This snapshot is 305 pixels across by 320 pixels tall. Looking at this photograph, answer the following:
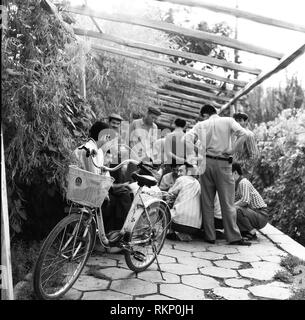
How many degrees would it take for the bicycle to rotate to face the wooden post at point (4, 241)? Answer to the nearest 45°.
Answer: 0° — it already faces it

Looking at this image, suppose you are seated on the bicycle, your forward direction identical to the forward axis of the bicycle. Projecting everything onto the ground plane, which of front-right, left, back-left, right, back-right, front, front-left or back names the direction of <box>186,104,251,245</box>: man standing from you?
back

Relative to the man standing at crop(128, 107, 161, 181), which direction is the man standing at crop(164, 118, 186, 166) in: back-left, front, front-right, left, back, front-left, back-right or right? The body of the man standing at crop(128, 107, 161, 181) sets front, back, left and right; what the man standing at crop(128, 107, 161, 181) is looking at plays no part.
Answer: left

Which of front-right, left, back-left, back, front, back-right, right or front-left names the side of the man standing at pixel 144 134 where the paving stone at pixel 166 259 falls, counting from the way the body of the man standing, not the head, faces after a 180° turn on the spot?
back-left

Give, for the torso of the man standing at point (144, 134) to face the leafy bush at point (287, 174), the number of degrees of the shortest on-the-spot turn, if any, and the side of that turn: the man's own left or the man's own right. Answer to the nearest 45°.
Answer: approximately 45° to the man's own left

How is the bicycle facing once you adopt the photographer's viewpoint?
facing the viewer and to the left of the viewer

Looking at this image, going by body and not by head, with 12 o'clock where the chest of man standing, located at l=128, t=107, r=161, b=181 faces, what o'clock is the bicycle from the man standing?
The bicycle is roughly at 2 o'clock from the man standing.

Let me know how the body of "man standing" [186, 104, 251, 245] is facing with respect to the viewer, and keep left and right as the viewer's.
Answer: facing away from the viewer

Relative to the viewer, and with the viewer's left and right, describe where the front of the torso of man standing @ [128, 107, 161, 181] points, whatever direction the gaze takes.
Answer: facing the viewer and to the right of the viewer

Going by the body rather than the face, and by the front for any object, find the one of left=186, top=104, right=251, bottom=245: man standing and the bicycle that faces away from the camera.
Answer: the man standing

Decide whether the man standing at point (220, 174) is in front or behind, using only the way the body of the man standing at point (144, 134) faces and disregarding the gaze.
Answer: in front

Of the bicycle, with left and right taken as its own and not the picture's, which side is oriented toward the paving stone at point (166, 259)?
back
